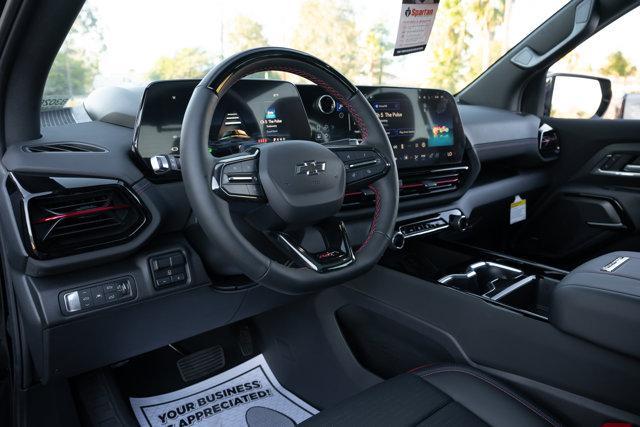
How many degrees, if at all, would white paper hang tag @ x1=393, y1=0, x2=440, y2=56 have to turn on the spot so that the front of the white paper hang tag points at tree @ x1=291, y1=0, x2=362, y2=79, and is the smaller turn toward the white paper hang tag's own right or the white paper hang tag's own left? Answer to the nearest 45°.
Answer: approximately 135° to the white paper hang tag's own right

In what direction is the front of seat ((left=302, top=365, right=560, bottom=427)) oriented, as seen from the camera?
facing away from the viewer and to the left of the viewer

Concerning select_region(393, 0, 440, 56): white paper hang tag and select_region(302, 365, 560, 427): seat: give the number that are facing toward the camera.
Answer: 1

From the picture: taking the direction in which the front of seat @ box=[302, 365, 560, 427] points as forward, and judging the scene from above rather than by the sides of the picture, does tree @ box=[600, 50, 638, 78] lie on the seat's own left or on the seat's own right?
on the seat's own right

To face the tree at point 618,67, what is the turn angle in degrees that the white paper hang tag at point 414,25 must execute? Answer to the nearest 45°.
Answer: approximately 135° to its left
